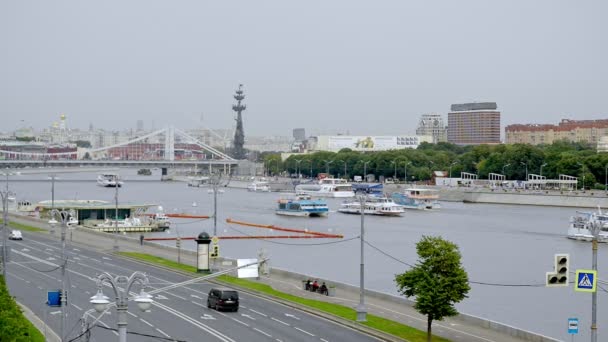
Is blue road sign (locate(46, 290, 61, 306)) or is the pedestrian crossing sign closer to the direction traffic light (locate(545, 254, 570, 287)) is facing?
the blue road sign

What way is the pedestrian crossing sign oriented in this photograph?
toward the camera

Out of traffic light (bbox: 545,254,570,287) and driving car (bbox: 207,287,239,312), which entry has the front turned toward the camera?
the traffic light

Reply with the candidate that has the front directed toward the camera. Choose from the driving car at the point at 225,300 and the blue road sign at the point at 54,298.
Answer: the blue road sign

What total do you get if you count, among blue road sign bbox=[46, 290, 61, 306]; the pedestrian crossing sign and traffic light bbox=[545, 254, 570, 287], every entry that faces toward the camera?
3

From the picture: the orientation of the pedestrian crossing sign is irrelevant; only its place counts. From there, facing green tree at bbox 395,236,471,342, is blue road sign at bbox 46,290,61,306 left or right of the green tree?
left

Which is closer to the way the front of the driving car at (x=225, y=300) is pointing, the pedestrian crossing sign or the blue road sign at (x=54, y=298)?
the blue road sign

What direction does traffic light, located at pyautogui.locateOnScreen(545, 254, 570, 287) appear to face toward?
toward the camera

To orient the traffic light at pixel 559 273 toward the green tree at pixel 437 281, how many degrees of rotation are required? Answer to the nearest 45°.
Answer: approximately 135° to its right

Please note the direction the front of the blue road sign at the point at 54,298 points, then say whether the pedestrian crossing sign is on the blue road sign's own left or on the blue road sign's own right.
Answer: on the blue road sign's own left

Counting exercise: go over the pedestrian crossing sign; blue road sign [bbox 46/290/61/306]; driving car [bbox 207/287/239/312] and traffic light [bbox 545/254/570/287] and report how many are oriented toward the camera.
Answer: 3

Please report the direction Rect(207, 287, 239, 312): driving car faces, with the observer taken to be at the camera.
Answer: facing away from the viewer and to the left of the viewer

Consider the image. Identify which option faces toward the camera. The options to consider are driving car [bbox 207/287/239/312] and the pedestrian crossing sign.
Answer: the pedestrian crossing sign

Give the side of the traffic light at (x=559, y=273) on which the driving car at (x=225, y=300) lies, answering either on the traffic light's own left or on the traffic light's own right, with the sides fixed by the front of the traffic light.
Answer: on the traffic light's own right

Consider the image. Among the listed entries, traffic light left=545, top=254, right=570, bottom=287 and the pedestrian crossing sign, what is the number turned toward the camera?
2
